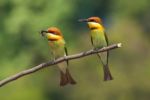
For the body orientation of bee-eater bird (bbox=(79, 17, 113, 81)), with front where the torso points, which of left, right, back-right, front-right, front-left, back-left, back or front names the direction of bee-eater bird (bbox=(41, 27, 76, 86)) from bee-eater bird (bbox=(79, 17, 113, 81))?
front-right

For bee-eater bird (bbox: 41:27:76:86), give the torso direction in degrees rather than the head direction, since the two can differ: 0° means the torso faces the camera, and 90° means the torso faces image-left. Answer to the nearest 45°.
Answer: approximately 45°

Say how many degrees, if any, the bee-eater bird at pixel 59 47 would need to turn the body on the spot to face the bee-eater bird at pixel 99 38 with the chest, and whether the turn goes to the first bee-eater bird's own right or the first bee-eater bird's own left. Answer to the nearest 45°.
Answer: approximately 135° to the first bee-eater bird's own left

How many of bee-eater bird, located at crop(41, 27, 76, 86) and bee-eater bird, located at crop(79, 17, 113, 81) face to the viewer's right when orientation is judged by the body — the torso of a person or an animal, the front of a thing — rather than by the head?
0

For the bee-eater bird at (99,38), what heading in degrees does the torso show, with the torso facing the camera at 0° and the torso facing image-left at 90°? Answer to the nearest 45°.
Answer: approximately 45°
